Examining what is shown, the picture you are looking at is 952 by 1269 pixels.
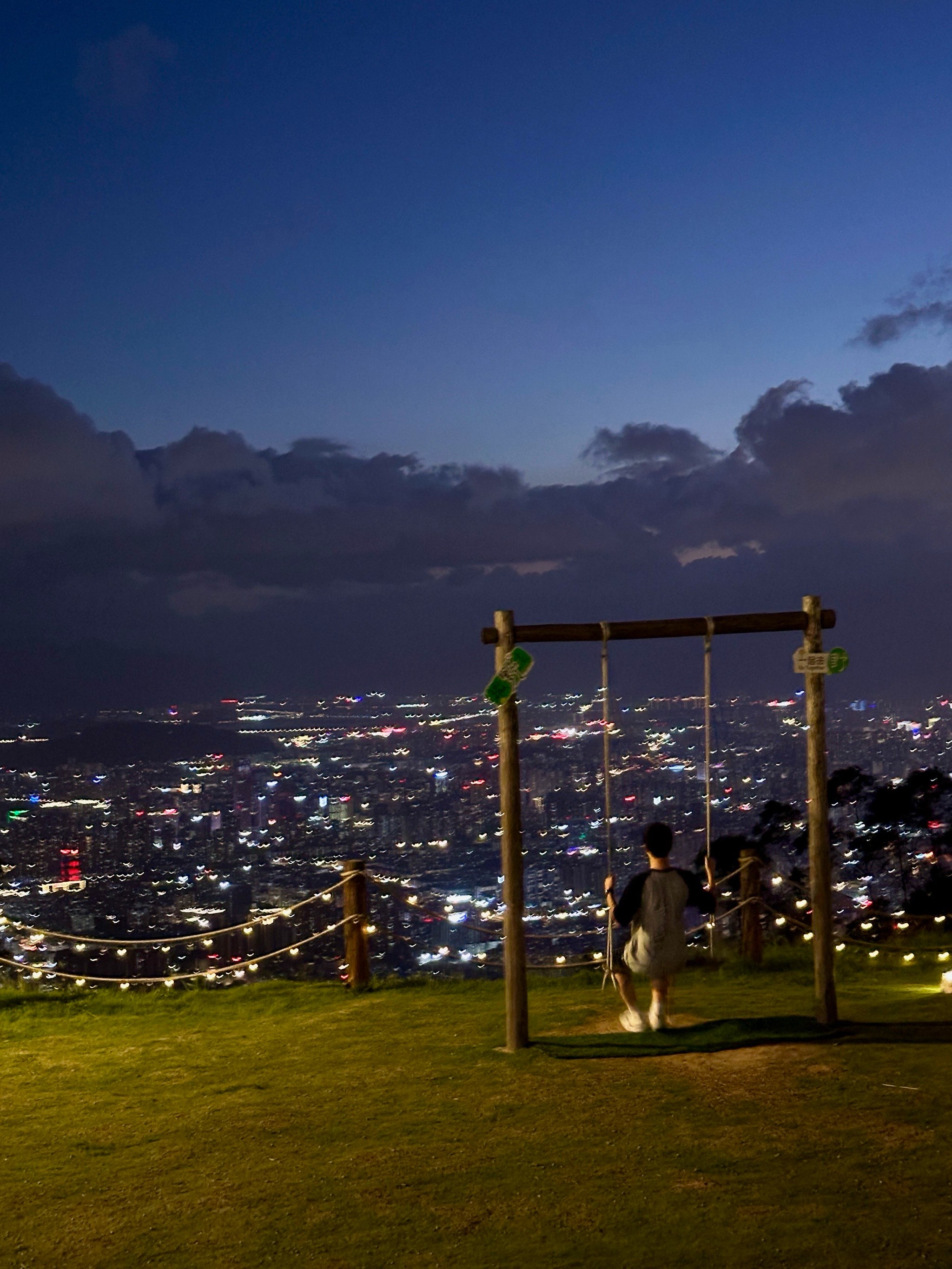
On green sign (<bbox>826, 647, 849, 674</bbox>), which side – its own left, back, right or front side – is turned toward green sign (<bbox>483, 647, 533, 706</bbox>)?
right

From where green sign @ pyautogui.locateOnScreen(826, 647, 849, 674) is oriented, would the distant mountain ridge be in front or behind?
behind

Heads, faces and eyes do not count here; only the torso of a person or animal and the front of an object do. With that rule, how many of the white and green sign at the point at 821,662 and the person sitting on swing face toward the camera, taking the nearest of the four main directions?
1

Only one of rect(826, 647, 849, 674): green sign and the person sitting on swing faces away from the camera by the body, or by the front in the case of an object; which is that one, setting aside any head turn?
the person sitting on swing

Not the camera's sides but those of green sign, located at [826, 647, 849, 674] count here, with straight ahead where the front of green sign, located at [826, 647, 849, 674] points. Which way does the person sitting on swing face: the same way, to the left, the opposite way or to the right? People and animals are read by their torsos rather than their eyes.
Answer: the opposite way

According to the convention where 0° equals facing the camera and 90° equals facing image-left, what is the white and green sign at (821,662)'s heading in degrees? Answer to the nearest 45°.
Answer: approximately 0°

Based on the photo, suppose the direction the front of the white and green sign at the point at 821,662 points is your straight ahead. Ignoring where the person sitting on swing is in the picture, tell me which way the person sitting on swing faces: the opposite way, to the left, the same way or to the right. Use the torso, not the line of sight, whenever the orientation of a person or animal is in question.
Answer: the opposite way

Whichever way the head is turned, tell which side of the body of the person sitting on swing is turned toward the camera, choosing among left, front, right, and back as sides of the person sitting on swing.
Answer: back
